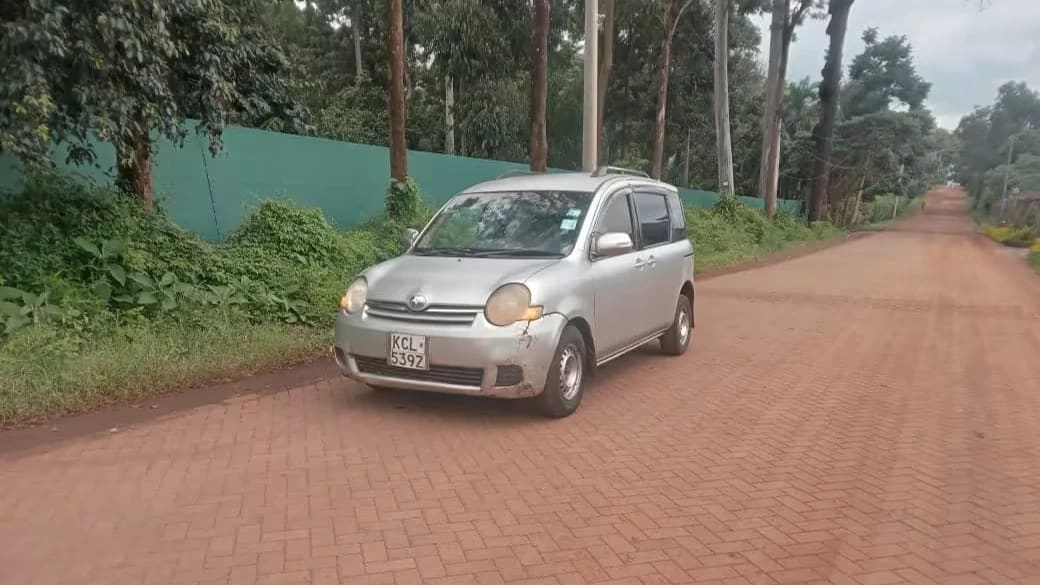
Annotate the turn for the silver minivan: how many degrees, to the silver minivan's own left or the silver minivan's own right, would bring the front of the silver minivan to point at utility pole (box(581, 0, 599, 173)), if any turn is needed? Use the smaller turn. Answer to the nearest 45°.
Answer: approximately 135° to the silver minivan's own right

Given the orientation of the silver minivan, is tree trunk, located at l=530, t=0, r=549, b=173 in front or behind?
behind

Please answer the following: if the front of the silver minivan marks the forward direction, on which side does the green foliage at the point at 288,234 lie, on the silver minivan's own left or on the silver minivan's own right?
on the silver minivan's own right

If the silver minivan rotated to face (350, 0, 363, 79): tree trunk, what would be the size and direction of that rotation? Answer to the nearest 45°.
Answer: approximately 135° to its right

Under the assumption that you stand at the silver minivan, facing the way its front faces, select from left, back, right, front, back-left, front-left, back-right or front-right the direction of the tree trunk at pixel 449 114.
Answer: back-right

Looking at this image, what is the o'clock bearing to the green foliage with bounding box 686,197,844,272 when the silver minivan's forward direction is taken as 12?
The green foliage is roughly at 5 o'clock from the silver minivan.

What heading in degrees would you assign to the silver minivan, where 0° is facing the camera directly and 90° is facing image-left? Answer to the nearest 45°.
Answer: approximately 45°
